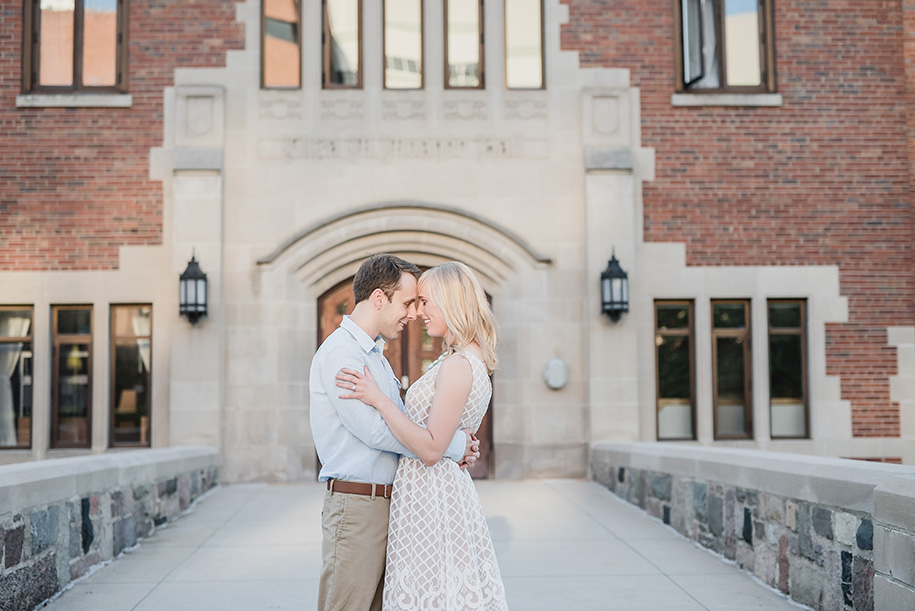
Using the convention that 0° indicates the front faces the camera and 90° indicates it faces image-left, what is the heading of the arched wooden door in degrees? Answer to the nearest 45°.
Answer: approximately 0°

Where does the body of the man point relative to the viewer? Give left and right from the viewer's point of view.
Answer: facing to the right of the viewer

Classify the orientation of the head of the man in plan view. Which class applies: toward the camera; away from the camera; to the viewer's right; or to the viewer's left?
to the viewer's right

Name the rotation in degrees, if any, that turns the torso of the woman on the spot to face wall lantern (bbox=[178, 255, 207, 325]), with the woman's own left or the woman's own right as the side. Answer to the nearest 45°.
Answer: approximately 90° to the woman's own right

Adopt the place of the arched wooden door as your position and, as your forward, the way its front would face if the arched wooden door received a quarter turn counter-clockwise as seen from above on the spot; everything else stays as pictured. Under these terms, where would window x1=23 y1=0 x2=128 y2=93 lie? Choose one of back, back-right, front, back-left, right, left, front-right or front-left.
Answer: back

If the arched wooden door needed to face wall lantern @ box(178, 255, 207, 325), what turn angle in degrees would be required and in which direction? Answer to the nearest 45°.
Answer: approximately 90° to its right

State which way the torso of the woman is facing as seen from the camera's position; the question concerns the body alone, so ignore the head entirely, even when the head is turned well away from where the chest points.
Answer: to the viewer's left

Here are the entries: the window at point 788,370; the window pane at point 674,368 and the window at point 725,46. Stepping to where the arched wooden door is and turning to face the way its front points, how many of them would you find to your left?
3

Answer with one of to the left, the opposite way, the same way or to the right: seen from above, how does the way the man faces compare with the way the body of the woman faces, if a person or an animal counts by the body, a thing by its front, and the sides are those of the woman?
the opposite way

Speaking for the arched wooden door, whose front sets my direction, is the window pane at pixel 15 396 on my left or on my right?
on my right

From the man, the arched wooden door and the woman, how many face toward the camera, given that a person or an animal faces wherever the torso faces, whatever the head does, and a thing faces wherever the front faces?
1

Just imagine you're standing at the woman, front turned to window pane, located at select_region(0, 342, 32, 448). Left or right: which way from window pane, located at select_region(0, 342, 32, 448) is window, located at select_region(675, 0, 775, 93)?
right

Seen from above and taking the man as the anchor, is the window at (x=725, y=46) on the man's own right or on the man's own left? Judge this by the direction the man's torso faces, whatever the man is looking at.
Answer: on the man's own left

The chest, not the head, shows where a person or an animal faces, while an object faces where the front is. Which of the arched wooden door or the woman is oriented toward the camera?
the arched wooden door

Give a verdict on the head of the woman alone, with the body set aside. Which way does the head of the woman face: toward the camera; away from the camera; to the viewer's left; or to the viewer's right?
to the viewer's left

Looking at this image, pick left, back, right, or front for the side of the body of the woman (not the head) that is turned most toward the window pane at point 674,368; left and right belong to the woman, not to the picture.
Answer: right
